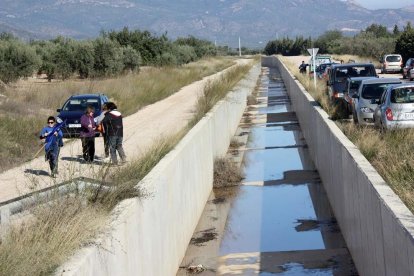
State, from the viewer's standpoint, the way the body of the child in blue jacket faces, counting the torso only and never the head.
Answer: toward the camera

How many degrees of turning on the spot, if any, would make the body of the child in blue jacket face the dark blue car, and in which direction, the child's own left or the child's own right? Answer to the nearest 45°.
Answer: approximately 180°

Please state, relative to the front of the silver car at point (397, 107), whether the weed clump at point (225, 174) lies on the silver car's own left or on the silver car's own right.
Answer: on the silver car's own left

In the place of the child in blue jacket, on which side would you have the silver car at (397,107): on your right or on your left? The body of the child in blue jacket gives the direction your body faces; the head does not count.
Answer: on your left

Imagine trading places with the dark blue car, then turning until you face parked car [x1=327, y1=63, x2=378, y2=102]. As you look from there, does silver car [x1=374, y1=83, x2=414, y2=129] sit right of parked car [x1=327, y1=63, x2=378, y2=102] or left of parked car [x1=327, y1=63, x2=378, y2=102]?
right

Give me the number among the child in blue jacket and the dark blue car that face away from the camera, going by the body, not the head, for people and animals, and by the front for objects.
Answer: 0

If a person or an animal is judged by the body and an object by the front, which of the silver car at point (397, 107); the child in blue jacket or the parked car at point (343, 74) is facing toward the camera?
the child in blue jacket

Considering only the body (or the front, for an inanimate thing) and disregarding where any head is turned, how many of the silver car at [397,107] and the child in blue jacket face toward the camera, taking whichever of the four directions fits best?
1

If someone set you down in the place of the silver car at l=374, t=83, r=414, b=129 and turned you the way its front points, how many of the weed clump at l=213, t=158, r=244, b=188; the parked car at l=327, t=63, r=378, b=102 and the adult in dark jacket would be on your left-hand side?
2

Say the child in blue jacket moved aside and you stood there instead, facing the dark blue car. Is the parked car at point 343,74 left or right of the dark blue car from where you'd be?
right

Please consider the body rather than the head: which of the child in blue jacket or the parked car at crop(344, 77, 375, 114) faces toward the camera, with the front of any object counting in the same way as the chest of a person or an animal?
the child in blue jacket

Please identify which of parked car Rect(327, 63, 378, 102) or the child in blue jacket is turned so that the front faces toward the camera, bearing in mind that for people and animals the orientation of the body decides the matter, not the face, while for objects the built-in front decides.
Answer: the child in blue jacket
